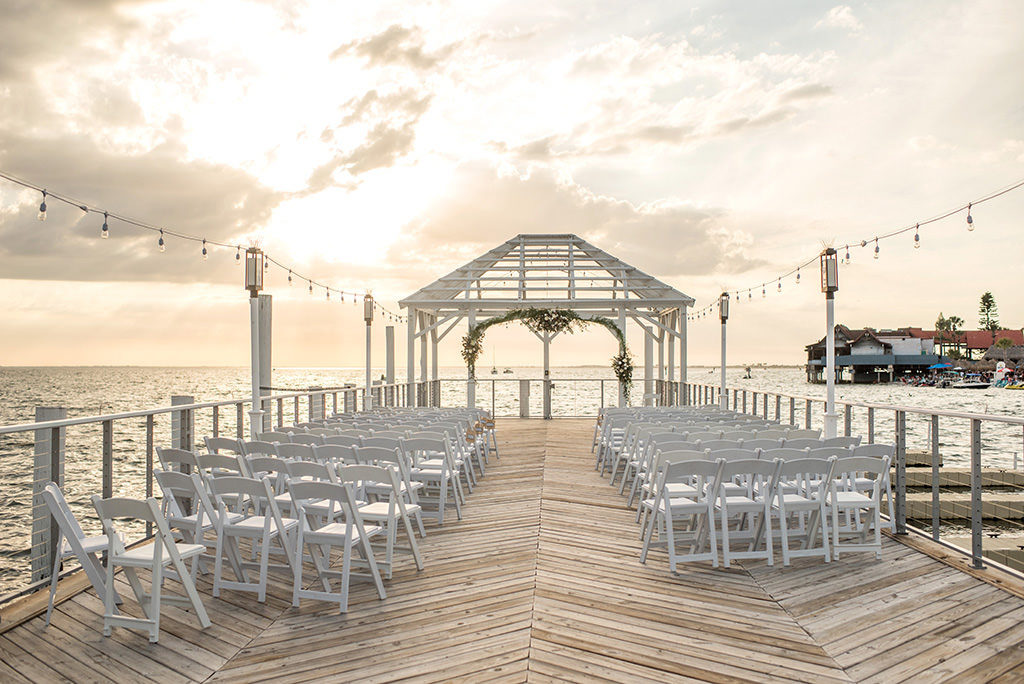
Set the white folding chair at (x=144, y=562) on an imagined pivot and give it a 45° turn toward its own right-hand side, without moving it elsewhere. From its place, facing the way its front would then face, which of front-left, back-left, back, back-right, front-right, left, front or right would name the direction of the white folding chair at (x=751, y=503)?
front

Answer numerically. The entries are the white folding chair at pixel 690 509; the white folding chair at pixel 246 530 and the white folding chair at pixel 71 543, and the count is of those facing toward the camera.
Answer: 0

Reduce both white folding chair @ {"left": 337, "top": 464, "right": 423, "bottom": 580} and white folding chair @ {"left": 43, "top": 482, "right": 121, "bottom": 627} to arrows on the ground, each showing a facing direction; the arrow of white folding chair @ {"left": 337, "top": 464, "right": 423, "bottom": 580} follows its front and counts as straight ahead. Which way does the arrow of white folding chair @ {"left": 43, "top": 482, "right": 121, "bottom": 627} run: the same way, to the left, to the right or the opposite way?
the same way

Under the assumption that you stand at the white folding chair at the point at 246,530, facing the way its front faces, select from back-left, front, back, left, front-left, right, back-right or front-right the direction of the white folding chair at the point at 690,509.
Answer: front-right

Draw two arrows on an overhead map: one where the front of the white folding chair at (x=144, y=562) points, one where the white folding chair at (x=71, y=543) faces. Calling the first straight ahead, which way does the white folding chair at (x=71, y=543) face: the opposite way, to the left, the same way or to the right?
the same way

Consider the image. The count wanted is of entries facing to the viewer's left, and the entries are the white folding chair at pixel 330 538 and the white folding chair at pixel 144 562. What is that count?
0

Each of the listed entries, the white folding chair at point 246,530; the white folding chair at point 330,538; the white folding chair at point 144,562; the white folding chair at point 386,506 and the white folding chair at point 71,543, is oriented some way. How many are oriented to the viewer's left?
0

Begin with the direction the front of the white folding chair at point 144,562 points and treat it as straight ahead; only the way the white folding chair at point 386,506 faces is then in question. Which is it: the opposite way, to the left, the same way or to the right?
the same way

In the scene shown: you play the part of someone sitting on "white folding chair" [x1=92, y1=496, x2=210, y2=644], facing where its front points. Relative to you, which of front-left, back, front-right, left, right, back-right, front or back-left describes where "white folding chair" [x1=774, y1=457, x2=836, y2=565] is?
front-right

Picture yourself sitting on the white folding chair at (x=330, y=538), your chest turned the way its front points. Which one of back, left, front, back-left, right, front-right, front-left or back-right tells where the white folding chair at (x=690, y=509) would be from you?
front-right

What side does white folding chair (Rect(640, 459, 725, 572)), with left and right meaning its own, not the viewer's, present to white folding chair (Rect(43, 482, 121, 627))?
left

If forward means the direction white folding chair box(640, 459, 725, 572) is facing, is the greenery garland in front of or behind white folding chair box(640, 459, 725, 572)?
in front

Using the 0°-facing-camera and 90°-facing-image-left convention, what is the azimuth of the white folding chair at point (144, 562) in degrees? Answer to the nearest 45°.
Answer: approximately 225°

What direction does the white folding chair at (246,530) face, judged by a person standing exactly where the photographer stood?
facing away from the viewer and to the right of the viewer
